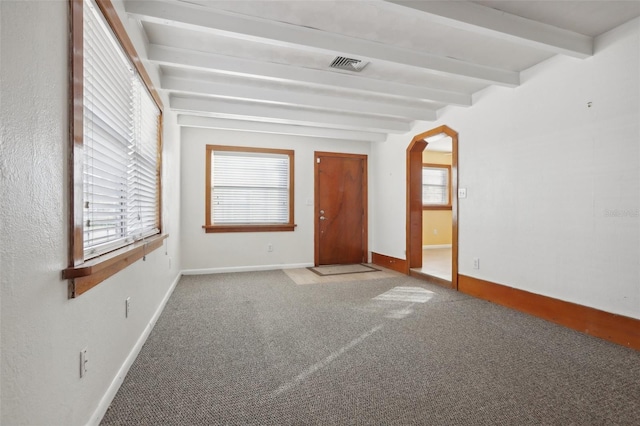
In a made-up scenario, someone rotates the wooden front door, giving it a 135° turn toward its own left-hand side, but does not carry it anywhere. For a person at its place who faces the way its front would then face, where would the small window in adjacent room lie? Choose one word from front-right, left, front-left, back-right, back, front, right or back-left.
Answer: front

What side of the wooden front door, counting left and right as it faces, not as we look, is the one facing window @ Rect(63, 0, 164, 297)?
front

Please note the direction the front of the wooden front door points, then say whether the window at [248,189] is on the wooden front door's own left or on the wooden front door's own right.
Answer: on the wooden front door's own right

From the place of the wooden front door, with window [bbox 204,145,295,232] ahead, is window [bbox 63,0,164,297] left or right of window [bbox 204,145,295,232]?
left

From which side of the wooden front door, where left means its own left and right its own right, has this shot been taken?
front
